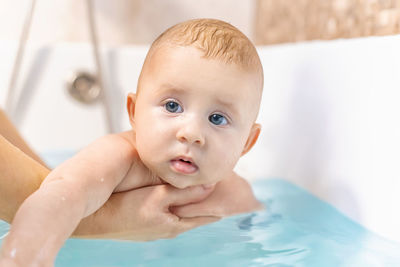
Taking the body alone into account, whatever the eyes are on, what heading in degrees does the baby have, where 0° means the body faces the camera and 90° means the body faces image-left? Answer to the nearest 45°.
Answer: approximately 0°
